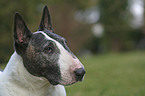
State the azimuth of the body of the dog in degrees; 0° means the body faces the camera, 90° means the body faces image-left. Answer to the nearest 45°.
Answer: approximately 315°
